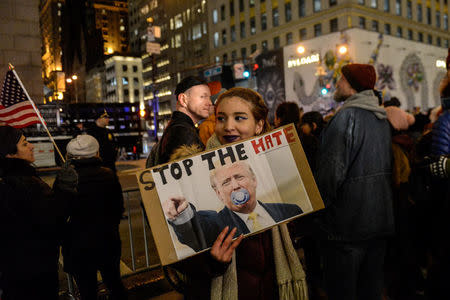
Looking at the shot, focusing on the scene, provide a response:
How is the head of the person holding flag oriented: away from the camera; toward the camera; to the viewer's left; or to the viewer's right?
to the viewer's right

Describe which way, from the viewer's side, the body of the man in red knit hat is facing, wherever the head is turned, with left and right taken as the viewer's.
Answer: facing away from the viewer and to the left of the viewer

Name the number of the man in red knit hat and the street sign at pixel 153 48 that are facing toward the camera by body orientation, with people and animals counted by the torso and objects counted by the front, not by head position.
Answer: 1

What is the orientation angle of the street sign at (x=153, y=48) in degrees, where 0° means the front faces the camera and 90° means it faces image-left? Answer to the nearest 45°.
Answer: approximately 0°

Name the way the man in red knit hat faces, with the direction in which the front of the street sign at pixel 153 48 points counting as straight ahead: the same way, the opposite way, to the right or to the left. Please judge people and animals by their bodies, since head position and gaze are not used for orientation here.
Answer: the opposite way

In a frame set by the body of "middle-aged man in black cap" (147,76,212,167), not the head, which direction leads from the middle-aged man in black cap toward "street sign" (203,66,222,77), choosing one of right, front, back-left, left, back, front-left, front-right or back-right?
left

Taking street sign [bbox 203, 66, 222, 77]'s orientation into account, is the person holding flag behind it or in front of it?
in front

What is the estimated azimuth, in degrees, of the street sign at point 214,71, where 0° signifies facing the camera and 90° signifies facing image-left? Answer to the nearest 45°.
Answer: approximately 45°

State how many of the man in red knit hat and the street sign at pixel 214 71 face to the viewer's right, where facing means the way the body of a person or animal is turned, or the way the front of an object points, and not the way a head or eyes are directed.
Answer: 0
